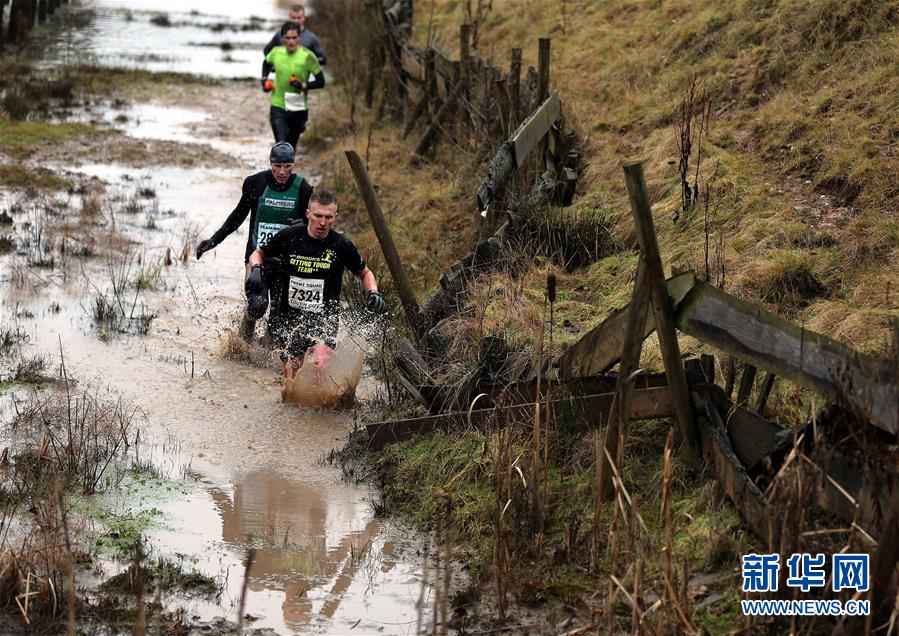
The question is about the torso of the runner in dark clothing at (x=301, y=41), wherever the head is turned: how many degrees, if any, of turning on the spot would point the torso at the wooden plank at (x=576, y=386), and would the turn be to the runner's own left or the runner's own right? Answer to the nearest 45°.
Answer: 0° — they already face it

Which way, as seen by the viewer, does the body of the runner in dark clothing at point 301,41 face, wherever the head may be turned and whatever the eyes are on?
toward the camera

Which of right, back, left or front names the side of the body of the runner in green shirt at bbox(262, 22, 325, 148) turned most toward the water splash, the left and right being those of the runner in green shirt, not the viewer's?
front

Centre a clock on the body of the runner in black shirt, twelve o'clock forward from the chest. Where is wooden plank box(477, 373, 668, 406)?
The wooden plank is roughly at 11 o'clock from the runner in black shirt.

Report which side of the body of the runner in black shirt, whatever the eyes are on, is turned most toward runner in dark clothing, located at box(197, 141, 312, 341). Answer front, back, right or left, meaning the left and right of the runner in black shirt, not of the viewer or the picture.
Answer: back

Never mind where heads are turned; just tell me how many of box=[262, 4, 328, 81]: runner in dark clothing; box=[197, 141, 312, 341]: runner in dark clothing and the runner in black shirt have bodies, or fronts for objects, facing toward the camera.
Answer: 3

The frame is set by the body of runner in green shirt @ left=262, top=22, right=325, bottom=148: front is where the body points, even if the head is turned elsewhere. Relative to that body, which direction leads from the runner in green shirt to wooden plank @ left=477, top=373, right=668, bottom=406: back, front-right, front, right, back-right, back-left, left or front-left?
front

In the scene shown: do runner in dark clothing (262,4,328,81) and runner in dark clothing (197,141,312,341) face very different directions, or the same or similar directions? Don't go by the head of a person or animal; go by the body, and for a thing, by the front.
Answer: same or similar directions

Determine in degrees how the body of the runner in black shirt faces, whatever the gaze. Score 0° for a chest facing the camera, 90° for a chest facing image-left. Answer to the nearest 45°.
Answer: approximately 0°

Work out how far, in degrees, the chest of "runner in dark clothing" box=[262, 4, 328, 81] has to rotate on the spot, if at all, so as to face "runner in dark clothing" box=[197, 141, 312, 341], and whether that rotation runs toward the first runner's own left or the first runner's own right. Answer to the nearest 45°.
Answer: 0° — they already face them

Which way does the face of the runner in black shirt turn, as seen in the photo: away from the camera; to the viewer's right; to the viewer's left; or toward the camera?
toward the camera

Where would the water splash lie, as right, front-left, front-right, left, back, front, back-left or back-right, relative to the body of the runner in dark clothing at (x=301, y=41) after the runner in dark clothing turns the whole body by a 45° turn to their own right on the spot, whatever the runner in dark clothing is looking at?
front-left

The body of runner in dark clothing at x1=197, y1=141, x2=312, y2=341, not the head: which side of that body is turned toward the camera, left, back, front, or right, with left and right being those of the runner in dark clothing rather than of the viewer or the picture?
front

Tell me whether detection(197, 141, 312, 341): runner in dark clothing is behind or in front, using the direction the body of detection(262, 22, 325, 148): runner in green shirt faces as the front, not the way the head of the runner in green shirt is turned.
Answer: in front

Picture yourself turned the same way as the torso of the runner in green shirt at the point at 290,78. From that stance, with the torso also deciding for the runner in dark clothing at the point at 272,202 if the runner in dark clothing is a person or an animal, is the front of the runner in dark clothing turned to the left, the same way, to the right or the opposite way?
the same way

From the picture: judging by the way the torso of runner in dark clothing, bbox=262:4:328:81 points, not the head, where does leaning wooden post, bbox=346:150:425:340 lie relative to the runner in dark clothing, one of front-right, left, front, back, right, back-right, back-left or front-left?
front

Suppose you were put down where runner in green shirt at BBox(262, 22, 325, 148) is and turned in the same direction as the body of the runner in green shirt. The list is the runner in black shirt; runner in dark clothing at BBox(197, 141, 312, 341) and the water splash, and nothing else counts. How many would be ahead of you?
3
